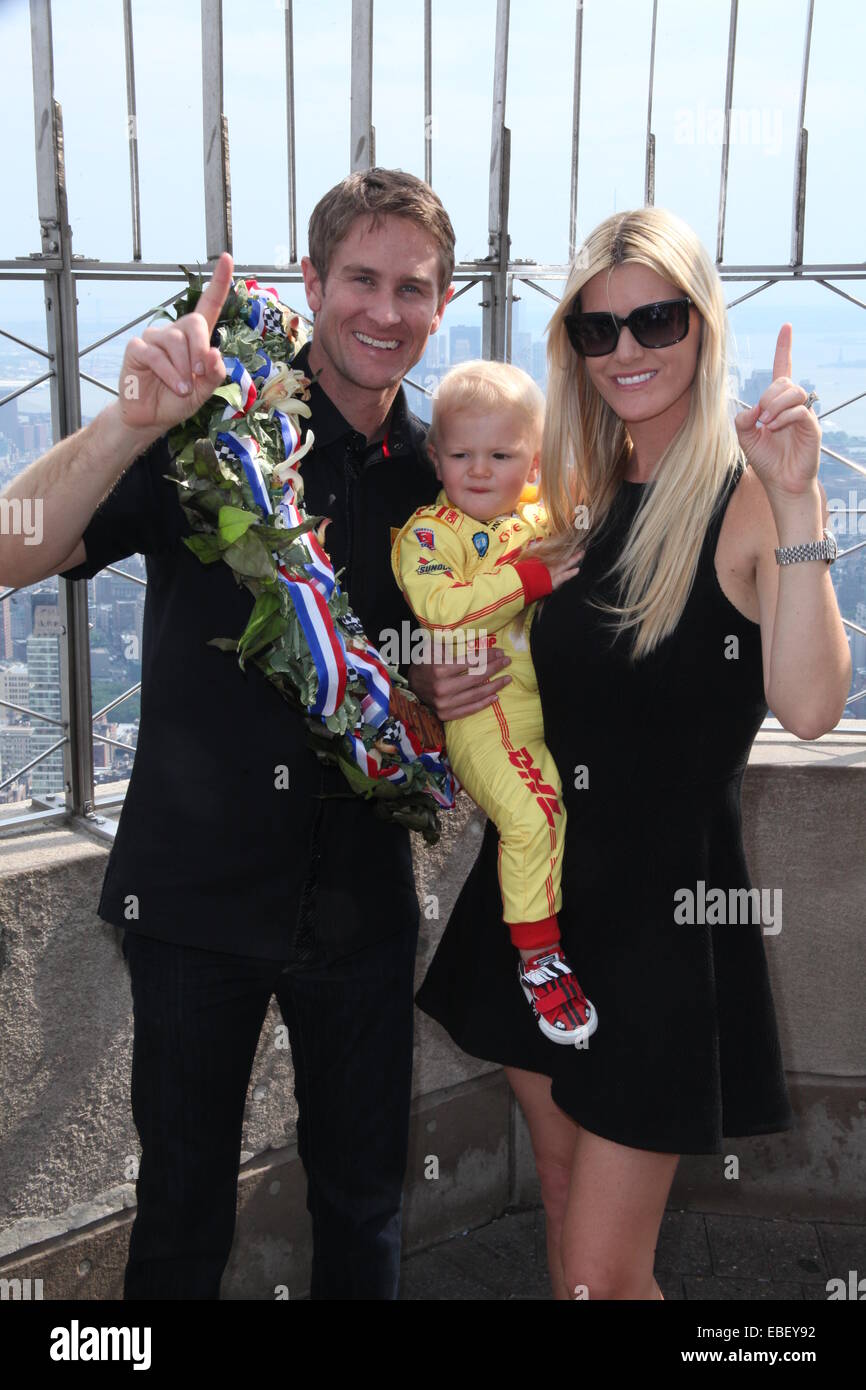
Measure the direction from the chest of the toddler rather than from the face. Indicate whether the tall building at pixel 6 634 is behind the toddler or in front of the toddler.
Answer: behind

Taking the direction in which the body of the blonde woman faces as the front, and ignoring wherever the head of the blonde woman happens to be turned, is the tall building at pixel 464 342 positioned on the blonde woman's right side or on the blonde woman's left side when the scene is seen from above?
on the blonde woman's right side

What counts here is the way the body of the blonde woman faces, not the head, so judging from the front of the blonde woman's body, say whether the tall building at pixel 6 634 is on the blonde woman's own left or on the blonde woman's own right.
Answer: on the blonde woman's own right

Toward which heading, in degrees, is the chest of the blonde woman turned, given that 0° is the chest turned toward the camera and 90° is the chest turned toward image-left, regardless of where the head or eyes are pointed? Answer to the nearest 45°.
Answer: approximately 45°

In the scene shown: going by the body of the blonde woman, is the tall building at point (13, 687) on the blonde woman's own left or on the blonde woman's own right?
on the blonde woman's own right

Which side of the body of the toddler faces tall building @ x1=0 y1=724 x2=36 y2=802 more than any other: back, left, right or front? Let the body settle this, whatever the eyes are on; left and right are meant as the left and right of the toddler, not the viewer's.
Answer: back

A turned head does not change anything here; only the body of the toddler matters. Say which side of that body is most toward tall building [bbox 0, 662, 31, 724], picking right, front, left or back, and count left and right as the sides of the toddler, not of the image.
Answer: back

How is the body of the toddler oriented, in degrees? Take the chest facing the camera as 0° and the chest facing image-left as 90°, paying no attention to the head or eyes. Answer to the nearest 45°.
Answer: approximately 315°
